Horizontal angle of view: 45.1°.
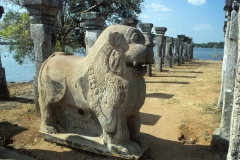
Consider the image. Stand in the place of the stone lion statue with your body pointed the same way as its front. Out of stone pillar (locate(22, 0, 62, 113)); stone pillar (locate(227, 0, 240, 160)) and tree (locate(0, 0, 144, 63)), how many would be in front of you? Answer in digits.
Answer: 1

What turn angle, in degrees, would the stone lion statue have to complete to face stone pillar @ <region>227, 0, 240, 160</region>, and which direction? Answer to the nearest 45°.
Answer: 0° — it already faces it

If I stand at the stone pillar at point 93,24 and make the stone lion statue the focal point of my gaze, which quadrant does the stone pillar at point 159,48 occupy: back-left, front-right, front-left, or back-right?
back-left

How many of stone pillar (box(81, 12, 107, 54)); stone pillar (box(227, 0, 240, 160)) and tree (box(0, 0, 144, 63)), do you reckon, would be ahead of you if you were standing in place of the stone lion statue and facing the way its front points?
1

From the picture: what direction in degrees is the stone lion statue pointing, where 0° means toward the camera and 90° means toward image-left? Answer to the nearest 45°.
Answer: approximately 315°

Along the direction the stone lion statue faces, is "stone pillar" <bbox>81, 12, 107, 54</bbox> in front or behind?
behind

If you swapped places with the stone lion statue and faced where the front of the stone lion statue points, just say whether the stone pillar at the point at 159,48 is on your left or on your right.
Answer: on your left

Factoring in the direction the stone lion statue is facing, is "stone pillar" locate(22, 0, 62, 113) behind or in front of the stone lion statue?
behind
